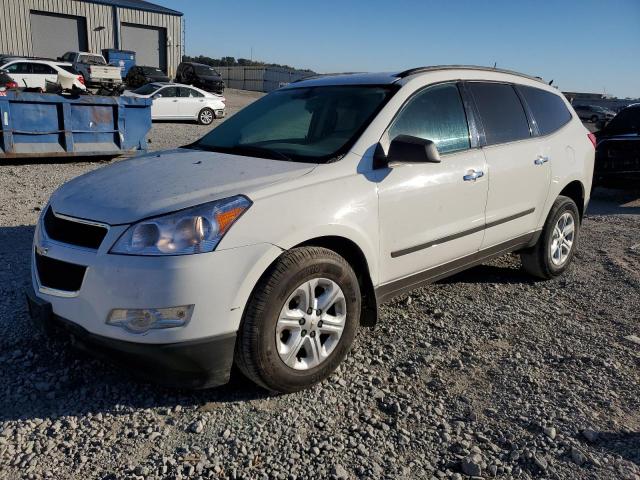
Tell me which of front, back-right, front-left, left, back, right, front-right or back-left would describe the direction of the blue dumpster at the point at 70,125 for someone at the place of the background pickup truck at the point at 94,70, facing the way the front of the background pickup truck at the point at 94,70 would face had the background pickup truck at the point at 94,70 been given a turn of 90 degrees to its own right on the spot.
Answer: back-right

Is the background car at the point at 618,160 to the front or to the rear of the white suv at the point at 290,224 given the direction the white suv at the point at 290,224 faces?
to the rear

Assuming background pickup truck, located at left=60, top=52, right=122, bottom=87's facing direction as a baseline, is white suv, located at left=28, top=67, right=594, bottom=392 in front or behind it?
behind

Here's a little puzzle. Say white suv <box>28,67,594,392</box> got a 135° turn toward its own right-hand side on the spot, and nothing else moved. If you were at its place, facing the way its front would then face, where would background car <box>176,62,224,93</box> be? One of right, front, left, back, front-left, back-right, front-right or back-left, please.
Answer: front

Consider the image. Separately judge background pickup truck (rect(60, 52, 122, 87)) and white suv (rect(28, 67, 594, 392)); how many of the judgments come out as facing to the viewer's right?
0

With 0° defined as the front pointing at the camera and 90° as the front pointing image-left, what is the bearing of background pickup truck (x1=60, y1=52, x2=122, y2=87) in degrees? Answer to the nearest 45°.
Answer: approximately 135°

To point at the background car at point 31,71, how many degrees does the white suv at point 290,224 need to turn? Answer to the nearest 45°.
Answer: approximately 90° to its right

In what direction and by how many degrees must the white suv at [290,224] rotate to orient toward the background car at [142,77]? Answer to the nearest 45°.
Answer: approximately 135° to its right

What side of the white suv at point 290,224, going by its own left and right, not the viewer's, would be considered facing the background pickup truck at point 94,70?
right
